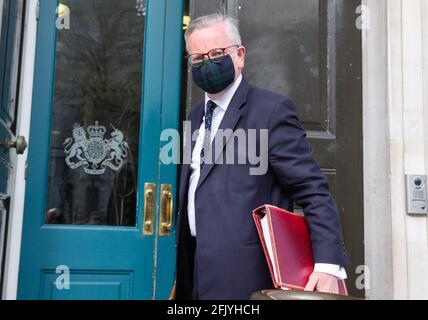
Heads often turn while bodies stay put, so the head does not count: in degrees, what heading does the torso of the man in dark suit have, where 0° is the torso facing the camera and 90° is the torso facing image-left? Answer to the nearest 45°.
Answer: approximately 45°

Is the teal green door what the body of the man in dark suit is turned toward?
no
